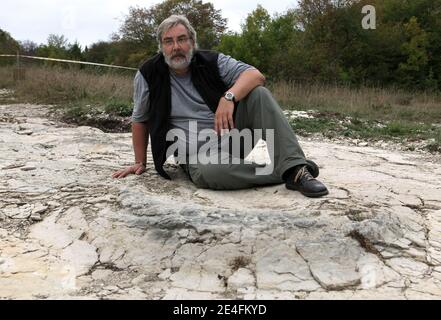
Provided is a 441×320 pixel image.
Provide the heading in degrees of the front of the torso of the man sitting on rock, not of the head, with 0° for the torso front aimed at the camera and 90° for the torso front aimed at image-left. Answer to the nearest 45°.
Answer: approximately 0°

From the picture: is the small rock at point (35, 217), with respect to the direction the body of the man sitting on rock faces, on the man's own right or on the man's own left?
on the man's own right

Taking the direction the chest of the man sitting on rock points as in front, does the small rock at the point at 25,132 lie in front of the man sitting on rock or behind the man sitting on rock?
behind

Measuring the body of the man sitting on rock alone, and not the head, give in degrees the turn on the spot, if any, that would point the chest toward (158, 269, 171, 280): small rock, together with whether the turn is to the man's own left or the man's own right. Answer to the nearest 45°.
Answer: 0° — they already face it
